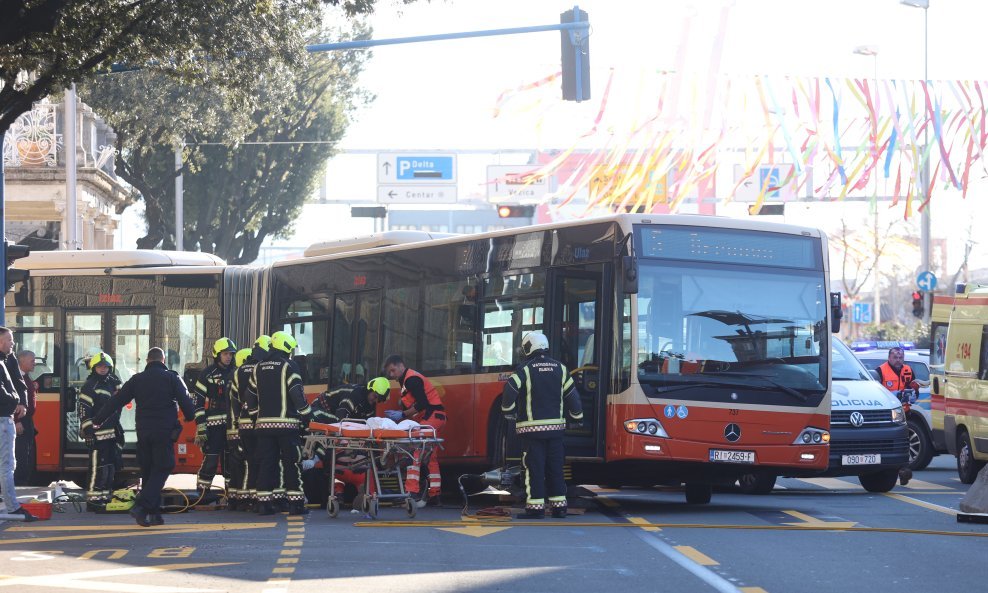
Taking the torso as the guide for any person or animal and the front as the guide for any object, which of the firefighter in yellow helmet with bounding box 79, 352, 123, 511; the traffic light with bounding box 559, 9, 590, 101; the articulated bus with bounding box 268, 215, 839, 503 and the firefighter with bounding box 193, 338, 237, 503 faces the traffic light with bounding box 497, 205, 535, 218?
the traffic light with bounding box 559, 9, 590, 101

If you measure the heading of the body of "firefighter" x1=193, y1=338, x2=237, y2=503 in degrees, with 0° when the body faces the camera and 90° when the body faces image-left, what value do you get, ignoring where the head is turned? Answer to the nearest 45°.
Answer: approximately 315°

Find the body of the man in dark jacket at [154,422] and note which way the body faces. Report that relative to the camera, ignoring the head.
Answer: away from the camera

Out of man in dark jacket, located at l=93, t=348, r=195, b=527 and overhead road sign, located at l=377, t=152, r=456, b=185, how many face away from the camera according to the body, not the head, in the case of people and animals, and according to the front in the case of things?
1

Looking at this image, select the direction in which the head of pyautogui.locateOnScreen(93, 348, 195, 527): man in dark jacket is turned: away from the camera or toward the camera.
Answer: away from the camera

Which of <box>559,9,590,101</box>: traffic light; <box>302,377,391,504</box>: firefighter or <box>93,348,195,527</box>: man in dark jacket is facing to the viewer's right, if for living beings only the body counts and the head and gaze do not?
the firefighter

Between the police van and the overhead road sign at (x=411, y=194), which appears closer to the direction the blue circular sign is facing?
the police van

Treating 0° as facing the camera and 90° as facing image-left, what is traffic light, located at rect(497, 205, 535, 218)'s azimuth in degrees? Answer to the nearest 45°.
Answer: approximately 0°

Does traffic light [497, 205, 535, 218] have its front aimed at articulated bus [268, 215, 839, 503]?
yes
